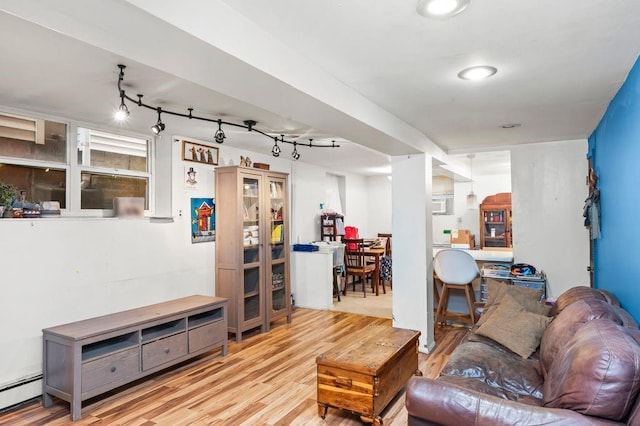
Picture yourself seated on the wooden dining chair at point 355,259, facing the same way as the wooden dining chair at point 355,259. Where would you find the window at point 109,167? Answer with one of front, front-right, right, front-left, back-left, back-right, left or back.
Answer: back

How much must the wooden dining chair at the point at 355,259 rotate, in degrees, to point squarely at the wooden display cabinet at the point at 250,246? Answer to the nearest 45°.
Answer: approximately 180°

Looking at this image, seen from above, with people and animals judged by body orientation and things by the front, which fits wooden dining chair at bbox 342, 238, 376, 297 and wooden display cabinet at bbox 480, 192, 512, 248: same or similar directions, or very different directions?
very different directions

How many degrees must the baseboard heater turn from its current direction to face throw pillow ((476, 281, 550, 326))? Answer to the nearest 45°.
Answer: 0° — it already faces it

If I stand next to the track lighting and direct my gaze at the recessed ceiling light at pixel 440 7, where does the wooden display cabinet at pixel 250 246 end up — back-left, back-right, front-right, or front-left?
back-left

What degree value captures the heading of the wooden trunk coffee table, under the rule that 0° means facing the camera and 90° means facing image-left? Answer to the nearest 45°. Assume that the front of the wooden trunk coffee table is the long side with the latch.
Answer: approximately 315°

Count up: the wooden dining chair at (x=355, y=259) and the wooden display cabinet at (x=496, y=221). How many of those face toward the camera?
1

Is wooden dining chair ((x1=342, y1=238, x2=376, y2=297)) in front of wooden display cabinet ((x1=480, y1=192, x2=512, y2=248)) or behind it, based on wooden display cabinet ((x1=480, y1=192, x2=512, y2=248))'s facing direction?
in front

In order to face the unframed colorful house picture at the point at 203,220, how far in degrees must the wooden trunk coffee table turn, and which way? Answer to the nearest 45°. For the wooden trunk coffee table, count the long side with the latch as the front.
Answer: approximately 180°

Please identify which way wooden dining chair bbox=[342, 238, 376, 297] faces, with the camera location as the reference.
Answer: facing away from the viewer and to the right of the viewer

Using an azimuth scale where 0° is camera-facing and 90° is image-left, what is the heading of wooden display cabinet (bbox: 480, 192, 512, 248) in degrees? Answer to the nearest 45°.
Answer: approximately 0°

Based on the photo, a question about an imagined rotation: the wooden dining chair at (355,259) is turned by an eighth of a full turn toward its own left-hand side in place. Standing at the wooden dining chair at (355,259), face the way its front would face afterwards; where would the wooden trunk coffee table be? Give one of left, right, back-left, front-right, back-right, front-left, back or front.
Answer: back

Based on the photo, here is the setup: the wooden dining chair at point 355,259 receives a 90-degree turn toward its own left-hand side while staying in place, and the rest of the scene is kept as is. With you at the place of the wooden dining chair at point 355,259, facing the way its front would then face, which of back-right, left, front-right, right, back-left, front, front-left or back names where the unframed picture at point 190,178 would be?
left

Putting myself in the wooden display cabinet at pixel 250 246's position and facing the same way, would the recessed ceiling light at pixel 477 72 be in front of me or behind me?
in front

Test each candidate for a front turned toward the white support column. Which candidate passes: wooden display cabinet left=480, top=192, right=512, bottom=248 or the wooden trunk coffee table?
the wooden display cabinet
